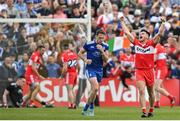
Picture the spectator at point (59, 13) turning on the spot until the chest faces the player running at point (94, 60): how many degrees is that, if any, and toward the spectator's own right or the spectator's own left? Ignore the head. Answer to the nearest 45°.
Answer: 0° — they already face them
